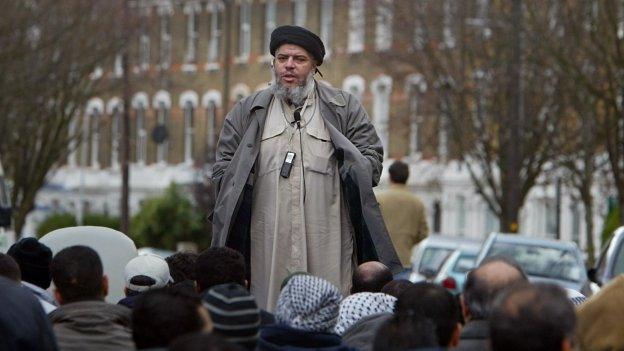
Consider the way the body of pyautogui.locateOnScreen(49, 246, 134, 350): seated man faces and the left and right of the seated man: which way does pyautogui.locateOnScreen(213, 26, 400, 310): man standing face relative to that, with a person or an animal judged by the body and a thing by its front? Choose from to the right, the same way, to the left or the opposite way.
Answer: the opposite way

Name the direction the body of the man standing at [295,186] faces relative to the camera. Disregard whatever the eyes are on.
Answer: toward the camera

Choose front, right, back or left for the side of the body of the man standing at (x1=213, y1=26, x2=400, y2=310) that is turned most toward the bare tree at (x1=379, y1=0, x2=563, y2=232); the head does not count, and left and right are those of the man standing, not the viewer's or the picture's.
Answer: back

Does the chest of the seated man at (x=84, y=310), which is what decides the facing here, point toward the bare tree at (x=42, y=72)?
yes

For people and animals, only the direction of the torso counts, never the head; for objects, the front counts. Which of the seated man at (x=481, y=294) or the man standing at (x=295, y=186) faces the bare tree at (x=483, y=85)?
the seated man

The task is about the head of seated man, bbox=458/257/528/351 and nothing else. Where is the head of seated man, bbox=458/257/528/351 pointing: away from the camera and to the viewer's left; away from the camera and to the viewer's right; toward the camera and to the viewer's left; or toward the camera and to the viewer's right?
away from the camera and to the viewer's left

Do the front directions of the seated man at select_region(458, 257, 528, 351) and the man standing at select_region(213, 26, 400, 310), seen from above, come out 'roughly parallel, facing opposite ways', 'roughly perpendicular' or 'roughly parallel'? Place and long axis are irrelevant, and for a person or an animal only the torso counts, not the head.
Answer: roughly parallel, facing opposite ways

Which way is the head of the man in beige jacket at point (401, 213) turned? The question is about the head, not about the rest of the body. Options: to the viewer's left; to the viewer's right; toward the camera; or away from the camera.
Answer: away from the camera

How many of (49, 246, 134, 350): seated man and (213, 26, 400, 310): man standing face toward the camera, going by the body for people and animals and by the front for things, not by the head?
1

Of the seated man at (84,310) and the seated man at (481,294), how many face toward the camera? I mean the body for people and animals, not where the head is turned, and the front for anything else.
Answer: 0

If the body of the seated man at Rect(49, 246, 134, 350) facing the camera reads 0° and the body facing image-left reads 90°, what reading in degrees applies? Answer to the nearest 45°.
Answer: approximately 180°

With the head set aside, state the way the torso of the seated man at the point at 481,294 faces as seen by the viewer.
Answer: away from the camera

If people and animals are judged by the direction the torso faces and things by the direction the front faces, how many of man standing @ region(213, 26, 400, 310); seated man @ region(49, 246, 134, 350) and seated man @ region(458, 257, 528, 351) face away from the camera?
2

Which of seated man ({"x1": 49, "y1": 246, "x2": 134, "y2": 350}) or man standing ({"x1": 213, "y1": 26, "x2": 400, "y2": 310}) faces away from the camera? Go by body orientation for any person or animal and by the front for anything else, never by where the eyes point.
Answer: the seated man
